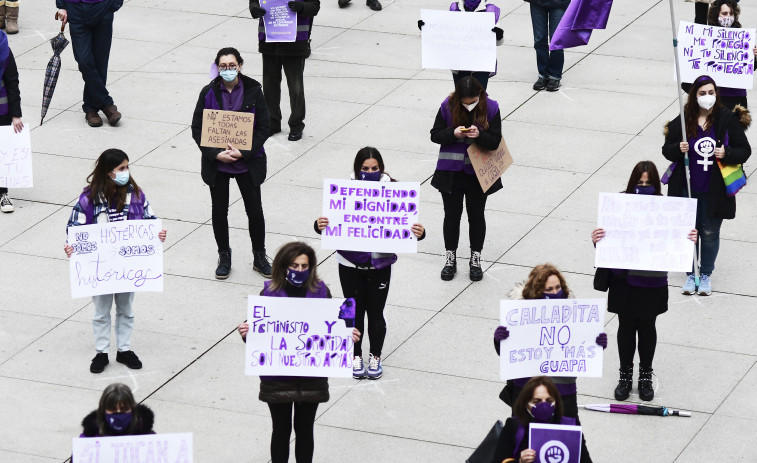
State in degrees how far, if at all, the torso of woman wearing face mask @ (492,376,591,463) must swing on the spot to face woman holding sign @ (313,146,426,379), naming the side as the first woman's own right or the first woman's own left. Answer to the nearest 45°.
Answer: approximately 135° to the first woman's own right

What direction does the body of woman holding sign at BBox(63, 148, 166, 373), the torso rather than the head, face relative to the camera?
toward the camera

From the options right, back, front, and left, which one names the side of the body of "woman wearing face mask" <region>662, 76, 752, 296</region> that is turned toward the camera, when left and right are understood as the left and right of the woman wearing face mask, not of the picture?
front

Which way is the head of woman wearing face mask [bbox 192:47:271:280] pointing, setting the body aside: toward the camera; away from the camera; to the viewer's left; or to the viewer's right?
toward the camera

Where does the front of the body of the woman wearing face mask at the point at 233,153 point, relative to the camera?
toward the camera

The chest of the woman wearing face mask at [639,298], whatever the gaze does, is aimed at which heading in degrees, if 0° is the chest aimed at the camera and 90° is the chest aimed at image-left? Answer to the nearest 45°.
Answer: approximately 0°

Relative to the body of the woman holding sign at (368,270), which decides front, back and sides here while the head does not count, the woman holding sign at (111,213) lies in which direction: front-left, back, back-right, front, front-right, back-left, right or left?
right

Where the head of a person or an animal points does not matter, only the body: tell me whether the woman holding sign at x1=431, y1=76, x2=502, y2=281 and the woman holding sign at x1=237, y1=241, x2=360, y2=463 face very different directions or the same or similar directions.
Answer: same or similar directions

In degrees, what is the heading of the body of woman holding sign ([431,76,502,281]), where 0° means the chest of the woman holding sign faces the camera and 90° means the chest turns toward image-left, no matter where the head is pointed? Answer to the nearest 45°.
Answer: approximately 0°

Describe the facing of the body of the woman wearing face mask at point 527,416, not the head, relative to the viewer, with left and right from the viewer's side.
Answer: facing the viewer

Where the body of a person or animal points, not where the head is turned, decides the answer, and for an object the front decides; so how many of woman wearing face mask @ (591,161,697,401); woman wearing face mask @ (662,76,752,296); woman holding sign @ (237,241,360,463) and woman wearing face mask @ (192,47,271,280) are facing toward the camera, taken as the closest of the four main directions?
4

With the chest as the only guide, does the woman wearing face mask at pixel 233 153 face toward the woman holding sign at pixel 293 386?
yes

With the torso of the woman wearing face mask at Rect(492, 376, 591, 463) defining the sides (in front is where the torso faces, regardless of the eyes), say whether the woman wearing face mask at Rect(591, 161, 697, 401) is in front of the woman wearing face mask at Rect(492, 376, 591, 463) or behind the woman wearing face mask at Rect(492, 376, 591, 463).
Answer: behind

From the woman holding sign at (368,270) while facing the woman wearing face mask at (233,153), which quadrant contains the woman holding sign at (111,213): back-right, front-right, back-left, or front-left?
front-left

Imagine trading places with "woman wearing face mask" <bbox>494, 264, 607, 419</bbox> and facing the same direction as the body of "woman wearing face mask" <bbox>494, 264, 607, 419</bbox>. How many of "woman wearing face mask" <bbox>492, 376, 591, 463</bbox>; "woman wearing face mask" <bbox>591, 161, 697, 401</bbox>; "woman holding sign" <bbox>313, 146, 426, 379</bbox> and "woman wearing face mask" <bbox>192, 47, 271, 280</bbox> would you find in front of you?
1

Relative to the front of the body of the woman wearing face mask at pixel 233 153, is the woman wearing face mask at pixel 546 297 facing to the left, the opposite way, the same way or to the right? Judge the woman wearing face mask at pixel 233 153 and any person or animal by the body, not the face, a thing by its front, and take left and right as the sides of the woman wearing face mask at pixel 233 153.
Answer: the same way

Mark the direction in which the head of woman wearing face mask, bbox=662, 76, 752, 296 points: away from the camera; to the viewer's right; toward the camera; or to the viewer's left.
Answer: toward the camera

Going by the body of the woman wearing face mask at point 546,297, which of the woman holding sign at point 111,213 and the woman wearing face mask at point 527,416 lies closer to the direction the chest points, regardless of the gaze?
the woman wearing face mask

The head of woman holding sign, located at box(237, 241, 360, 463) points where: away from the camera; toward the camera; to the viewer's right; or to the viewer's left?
toward the camera
